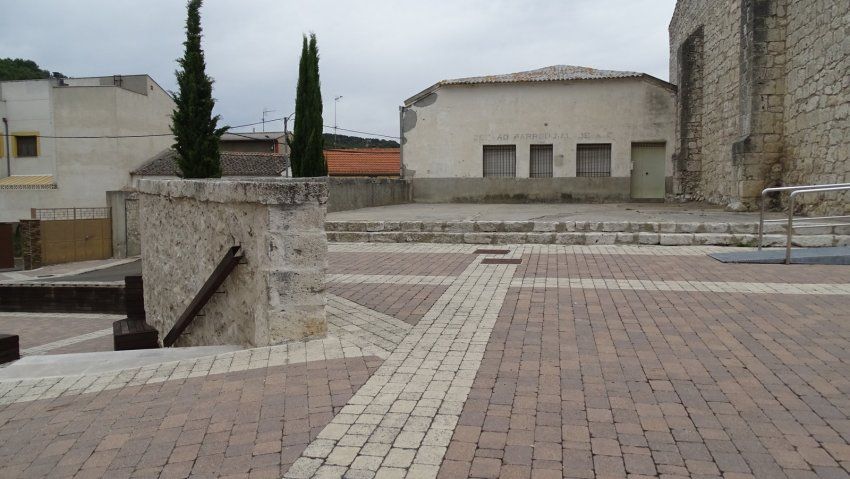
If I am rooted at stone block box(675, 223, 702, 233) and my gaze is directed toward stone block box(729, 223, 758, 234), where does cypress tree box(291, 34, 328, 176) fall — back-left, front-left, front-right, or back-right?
back-left

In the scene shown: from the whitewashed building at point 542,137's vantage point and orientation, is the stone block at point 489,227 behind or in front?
in front

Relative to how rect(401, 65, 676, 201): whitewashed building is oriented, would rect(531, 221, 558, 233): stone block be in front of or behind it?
in front

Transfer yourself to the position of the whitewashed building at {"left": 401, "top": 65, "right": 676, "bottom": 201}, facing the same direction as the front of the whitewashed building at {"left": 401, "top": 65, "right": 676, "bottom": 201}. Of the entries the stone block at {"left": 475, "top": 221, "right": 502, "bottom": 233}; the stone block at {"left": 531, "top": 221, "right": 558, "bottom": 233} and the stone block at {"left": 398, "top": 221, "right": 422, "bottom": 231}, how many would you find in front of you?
3

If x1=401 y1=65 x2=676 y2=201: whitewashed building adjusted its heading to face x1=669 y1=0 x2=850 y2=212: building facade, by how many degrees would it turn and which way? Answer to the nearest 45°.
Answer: approximately 45° to its left

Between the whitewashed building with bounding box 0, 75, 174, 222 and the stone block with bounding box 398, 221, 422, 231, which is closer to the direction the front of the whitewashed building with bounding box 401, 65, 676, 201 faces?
the stone block

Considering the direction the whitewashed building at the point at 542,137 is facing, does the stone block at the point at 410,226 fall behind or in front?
in front

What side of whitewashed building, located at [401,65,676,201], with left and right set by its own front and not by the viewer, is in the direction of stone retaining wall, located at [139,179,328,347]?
front

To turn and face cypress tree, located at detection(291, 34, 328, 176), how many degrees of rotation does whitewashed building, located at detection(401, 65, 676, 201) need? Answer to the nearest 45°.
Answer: approximately 45° to its right

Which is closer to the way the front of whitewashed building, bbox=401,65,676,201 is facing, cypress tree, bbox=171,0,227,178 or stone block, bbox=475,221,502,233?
the stone block

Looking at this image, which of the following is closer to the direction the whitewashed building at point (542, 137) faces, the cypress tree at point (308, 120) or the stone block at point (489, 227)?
the stone block

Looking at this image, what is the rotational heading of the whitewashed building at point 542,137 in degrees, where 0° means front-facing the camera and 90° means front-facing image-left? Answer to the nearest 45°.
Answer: approximately 0°
